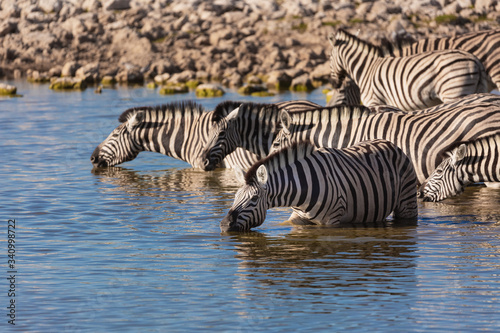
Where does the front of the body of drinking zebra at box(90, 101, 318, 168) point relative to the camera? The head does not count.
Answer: to the viewer's left

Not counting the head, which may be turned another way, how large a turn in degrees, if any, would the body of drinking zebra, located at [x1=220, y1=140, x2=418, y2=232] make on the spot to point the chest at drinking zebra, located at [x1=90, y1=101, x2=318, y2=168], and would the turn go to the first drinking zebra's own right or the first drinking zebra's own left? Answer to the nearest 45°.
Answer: approximately 45° to the first drinking zebra's own right

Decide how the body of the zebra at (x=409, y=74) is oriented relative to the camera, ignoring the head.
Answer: to the viewer's left

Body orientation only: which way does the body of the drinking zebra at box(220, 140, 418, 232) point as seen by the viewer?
to the viewer's left

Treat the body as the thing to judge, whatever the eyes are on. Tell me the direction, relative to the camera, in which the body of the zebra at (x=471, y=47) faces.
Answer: to the viewer's left

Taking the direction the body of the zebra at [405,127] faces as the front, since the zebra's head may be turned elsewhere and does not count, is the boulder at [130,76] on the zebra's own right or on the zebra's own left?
on the zebra's own right

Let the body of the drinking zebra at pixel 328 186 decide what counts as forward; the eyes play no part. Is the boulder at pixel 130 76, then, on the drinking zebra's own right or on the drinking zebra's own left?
on the drinking zebra's own right

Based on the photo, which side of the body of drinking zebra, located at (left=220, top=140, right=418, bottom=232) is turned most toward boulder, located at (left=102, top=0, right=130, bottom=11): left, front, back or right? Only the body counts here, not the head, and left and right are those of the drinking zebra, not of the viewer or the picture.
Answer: right

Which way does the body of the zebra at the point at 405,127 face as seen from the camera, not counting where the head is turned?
to the viewer's left

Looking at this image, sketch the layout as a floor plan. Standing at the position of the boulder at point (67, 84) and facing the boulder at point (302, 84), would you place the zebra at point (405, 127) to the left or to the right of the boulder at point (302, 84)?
right

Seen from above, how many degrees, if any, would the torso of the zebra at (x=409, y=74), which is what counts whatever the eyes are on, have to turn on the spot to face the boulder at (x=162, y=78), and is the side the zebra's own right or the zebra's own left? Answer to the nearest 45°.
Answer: approximately 45° to the zebra's own right

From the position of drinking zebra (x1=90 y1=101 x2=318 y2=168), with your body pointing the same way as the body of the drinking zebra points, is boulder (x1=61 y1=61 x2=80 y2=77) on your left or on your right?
on your right

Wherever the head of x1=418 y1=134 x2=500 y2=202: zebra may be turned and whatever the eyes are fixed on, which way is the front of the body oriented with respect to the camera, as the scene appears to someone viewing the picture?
to the viewer's left

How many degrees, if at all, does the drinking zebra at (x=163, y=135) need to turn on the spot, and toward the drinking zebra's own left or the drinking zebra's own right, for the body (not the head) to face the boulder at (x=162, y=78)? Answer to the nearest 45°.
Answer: approximately 90° to the drinking zebra's own right

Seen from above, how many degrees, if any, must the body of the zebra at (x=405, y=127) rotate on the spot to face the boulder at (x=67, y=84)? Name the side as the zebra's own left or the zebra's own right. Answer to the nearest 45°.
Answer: approximately 45° to the zebra's own right
